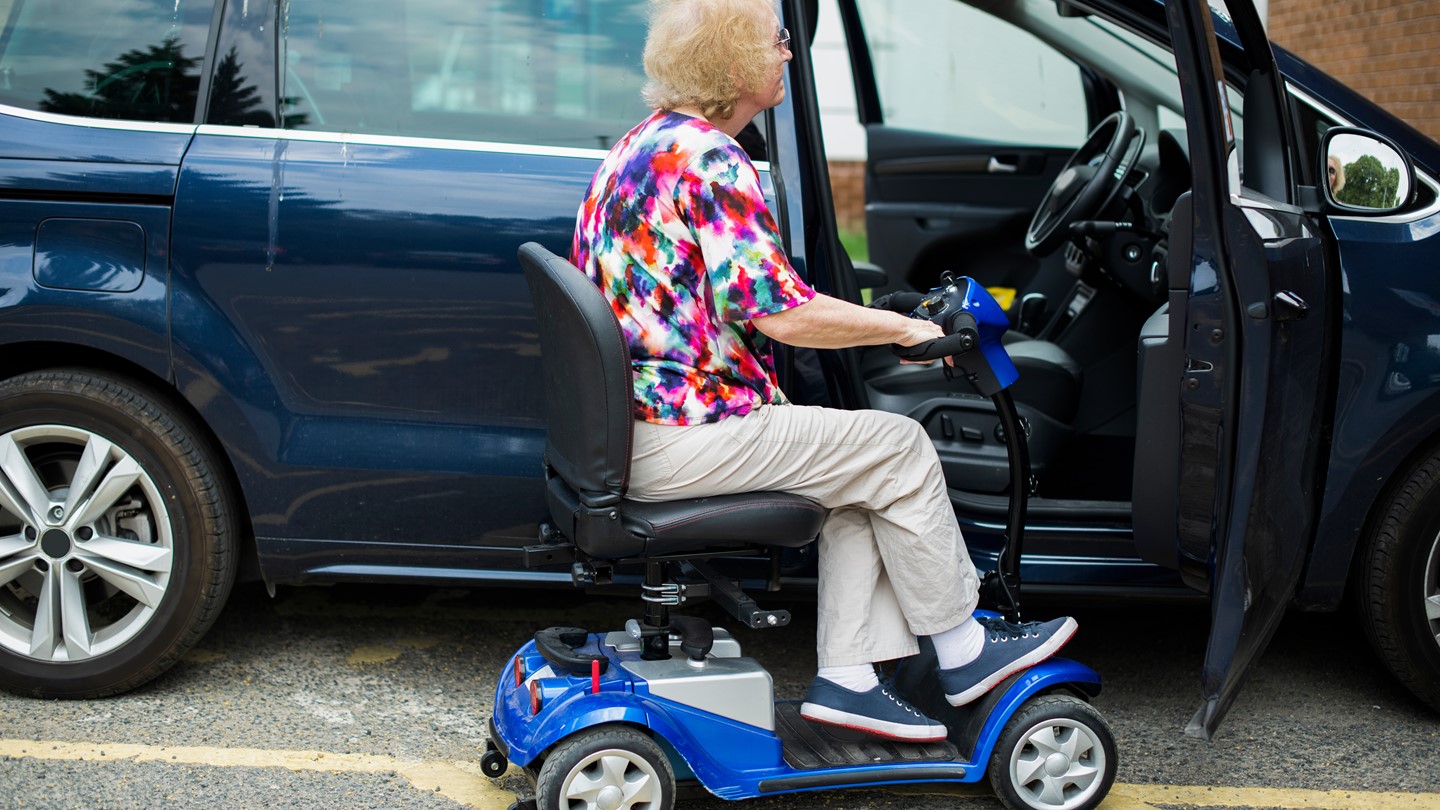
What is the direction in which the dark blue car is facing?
to the viewer's right

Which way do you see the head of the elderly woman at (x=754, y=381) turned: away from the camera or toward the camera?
away from the camera

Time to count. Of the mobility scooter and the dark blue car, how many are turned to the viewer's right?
2

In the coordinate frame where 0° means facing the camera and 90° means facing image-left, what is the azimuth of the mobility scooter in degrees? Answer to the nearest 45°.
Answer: approximately 270°
